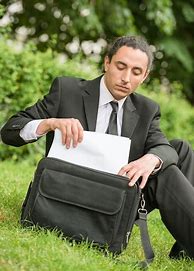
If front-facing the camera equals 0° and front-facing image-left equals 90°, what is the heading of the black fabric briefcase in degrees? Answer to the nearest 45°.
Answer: approximately 0°

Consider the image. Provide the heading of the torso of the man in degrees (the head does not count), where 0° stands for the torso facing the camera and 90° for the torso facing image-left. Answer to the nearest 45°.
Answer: approximately 0°

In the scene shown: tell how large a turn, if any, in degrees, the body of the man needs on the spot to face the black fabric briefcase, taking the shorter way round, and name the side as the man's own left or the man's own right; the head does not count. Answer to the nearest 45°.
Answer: approximately 45° to the man's own right

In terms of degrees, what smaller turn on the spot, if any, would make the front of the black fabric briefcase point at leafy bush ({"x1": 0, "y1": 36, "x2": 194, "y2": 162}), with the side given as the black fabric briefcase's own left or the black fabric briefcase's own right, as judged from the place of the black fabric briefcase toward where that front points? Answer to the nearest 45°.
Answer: approximately 180°

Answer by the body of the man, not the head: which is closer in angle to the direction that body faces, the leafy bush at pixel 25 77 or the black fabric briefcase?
the black fabric briefcase

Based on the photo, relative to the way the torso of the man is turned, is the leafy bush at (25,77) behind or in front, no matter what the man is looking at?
behind

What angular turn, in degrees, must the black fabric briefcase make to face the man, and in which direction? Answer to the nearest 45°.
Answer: approximately 135° to its left

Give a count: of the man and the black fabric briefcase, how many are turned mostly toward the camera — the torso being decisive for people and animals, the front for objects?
2
